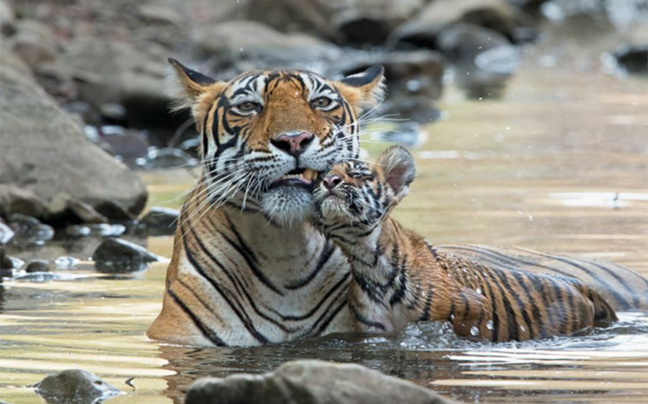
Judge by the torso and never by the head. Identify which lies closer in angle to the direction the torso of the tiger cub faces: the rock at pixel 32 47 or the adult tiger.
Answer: the adult tiger

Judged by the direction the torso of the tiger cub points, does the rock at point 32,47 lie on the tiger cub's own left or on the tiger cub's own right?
on the tiger cub's own right

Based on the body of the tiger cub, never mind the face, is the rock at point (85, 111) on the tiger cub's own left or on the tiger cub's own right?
on the tiger cub's own right

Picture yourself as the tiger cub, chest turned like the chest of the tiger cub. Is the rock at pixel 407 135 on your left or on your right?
on your right

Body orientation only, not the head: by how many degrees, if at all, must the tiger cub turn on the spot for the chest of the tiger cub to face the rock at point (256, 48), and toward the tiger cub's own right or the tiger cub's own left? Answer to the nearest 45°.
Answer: approximately 135° to the tiger cub's own right

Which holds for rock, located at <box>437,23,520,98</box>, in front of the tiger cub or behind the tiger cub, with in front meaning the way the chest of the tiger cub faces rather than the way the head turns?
behind

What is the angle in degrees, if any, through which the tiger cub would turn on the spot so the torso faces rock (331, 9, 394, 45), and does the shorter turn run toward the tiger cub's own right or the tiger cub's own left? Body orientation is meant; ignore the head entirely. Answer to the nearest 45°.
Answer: approximately 135° to the tiger cub's own right

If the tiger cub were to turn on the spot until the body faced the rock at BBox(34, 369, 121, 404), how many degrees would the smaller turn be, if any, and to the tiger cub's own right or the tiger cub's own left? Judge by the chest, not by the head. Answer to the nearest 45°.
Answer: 0° — it already faces it

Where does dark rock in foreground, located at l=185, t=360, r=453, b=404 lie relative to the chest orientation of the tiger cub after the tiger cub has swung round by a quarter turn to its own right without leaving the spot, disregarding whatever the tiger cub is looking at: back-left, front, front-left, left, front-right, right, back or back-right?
back-left

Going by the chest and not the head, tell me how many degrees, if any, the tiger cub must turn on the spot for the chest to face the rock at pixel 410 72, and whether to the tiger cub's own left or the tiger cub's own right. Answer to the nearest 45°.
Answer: approximately 135° to the tiger cub's own right

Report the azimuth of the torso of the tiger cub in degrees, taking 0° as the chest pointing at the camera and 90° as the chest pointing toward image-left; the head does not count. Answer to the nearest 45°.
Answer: approximately 45°
